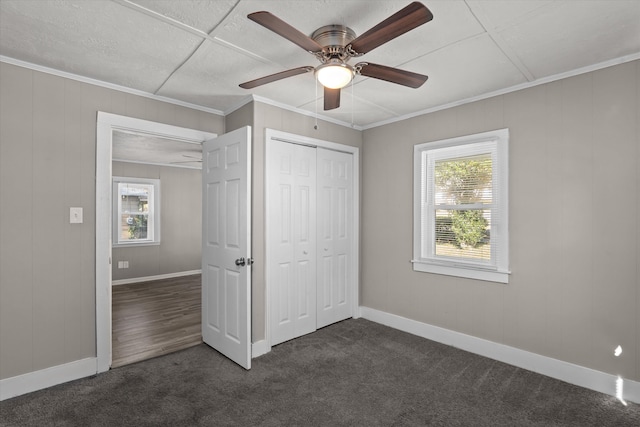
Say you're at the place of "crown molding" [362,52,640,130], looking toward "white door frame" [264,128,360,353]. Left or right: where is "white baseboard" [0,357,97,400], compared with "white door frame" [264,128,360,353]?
left

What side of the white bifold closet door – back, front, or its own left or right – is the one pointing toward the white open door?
right

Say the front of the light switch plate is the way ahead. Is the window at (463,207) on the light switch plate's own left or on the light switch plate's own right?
on the light switch plate's own left

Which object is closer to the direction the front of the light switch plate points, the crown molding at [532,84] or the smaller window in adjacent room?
the crown molding

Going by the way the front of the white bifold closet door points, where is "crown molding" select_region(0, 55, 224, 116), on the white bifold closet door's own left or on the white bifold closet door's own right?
on the white bifold closet door's own right

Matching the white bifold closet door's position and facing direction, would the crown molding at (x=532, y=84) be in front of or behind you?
in front

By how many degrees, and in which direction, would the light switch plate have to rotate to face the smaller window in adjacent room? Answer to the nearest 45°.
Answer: approximately 180°

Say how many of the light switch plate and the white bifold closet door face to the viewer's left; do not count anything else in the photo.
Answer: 0

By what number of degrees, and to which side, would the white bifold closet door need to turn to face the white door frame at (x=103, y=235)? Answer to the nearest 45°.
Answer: approximately 90° to its right

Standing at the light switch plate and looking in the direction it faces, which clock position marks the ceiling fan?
The ceiling fan is roughly at 11 o'clock from the light switch plate.

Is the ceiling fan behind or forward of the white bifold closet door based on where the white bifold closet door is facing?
forward
